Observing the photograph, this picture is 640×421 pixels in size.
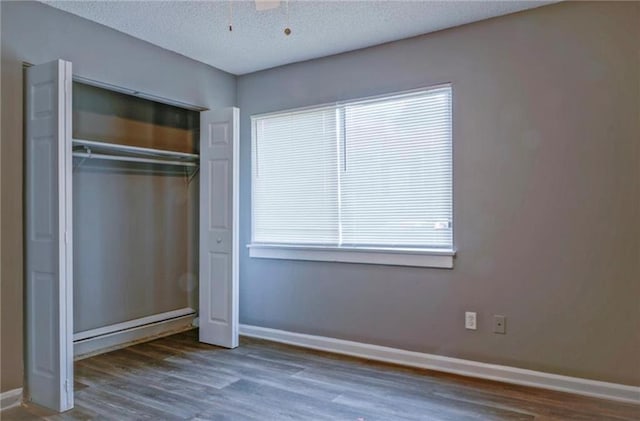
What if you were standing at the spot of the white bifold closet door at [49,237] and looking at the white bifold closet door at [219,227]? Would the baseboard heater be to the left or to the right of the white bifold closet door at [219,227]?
left

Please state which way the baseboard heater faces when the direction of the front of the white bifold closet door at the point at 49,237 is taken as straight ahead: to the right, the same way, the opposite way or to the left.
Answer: to the left

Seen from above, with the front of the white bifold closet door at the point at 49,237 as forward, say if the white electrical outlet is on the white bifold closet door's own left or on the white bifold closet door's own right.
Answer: on the white bifold closet door's own left

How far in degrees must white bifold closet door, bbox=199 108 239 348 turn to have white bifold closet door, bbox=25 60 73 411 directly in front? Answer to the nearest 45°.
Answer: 0° — it already faces it

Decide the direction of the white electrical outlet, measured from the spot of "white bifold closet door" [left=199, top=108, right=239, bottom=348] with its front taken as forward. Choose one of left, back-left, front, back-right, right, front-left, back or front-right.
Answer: left

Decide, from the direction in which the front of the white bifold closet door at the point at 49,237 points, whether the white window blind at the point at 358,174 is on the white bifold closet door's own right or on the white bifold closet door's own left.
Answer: on the white bifold closet door's own left

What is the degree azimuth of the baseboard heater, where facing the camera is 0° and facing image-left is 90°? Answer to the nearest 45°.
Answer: approximately 315°

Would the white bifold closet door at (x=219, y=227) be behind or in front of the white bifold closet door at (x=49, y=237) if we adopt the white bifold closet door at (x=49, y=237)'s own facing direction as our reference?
behind

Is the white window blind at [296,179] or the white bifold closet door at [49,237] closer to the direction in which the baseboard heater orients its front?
the white window blind

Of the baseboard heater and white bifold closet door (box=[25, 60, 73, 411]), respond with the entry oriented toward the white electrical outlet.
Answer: the baseboard heater

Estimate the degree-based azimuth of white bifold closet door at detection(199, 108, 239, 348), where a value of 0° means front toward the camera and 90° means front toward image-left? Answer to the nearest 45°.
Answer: approximately 45°

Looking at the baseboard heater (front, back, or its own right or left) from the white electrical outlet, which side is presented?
front
